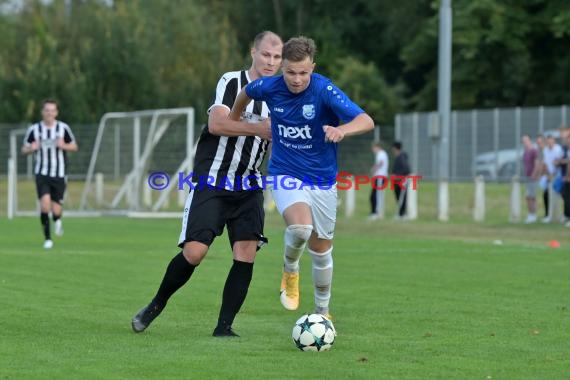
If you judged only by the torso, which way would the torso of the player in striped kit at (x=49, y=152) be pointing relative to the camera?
toward the camera

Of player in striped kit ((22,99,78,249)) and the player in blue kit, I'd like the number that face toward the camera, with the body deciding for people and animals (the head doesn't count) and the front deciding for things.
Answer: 2

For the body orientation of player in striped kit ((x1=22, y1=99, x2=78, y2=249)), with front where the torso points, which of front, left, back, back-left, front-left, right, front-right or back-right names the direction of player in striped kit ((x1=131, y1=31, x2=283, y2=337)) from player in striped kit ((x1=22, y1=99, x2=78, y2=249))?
front

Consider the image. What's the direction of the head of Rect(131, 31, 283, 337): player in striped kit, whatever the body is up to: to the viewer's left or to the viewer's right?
to the viewer's right

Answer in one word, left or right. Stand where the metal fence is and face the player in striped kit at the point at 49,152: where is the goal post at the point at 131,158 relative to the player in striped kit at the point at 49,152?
right

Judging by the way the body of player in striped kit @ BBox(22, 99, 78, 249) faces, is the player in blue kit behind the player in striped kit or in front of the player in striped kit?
in front

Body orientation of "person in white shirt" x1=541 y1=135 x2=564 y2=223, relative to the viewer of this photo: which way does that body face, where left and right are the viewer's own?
facing the viewer and to the left of the viewer

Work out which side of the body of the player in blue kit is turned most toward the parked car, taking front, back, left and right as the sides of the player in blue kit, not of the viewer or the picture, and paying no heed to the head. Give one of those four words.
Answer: back
